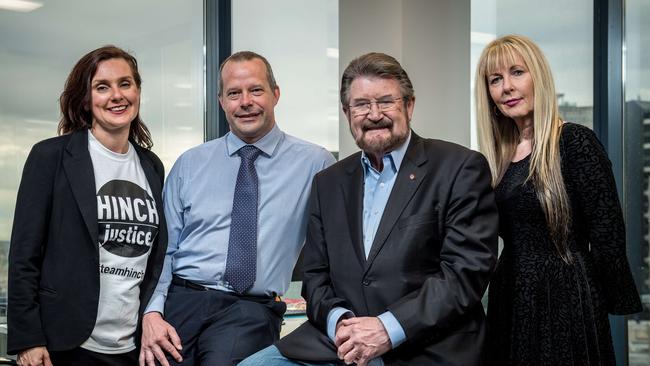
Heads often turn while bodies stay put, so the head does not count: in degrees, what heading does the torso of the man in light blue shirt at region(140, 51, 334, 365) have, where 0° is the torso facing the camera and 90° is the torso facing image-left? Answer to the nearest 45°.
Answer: approximately 0°

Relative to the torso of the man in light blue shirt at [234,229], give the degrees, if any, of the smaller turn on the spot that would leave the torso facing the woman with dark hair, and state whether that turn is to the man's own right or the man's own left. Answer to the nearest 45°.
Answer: approximately 45° to the man's own right

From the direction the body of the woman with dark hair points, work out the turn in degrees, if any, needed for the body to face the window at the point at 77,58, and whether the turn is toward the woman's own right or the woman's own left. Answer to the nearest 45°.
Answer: approximately 135° to the woman's own left

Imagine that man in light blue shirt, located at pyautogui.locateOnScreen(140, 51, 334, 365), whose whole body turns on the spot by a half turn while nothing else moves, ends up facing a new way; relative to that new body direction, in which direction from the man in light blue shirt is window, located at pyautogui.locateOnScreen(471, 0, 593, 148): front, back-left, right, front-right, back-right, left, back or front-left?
front-right

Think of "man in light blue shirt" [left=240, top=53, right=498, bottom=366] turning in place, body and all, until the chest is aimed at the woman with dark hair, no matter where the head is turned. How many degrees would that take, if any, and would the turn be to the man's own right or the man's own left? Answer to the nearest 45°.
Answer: approximately 45° to the man's own right

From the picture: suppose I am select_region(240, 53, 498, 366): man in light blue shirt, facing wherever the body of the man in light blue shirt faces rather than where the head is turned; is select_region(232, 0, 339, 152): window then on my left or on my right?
on my right

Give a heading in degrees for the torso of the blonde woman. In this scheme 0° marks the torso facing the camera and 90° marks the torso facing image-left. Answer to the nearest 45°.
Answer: approximately 45°

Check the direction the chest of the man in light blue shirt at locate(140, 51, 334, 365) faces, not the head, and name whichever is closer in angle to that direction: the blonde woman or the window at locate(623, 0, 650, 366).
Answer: the blonde woman

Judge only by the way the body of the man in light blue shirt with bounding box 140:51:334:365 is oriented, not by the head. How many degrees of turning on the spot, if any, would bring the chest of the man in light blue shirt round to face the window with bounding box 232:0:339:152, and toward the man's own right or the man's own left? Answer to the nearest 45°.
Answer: approximately 180°

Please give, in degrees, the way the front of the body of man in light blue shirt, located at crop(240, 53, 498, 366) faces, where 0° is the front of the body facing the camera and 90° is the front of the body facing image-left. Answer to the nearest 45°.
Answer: approximately 45°
